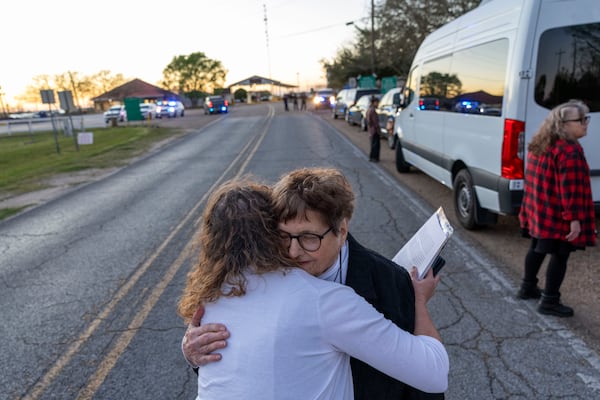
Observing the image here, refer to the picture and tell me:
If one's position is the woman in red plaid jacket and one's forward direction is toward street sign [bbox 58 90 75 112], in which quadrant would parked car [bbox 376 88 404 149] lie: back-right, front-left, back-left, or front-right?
front-right

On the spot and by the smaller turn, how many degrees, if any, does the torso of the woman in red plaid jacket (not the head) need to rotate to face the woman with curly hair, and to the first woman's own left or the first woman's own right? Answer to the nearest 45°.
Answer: approximately 90° to the first woman's own right

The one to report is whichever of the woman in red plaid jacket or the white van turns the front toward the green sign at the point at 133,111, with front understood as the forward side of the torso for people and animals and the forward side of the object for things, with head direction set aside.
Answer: the white van

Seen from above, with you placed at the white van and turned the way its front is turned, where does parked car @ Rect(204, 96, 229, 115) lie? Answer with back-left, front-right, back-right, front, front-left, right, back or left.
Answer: front

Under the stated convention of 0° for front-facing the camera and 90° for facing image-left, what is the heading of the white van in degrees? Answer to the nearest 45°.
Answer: approximately 135°

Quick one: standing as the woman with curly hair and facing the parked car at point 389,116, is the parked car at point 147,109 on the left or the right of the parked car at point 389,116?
left

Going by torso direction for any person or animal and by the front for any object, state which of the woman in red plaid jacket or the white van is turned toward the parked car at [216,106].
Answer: the white van

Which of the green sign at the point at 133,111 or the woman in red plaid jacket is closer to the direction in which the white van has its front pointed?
the green sign

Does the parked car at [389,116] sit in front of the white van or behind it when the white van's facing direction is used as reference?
in front

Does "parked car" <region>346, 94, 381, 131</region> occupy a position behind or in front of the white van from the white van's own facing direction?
in front

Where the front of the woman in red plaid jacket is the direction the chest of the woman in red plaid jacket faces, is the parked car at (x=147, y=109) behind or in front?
behind
